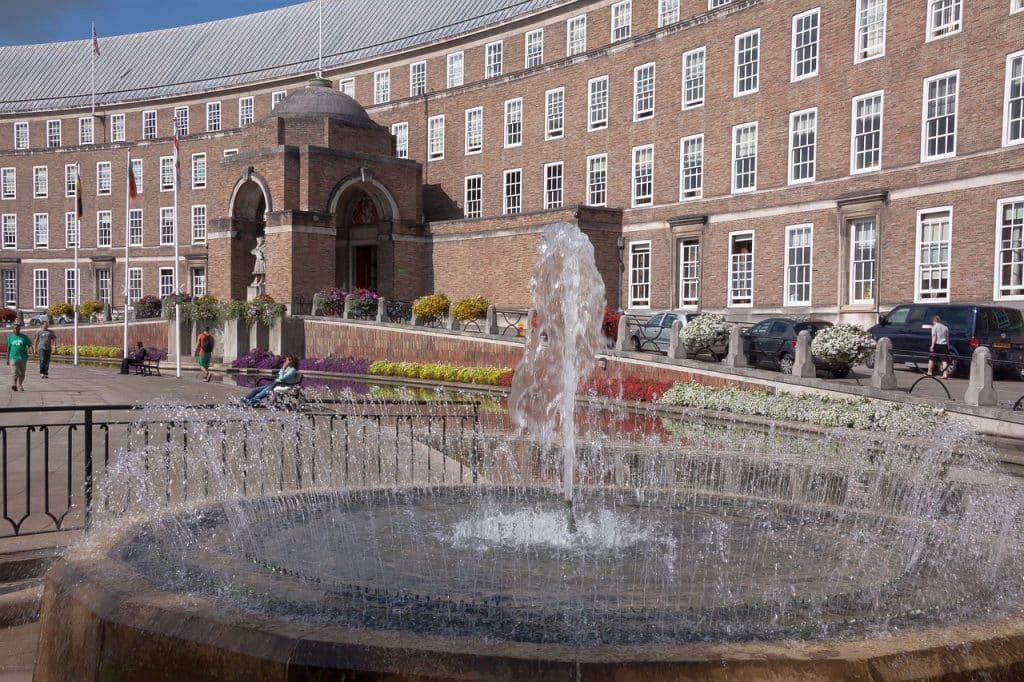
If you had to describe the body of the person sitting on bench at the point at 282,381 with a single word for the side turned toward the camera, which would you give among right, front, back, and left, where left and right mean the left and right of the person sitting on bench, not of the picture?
left

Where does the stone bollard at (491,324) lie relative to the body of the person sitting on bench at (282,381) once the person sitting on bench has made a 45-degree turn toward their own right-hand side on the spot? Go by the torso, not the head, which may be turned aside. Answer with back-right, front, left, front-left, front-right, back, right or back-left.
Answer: right

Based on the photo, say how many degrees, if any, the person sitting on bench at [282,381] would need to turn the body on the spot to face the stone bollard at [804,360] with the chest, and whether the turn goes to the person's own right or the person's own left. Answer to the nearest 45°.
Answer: approximately 180°

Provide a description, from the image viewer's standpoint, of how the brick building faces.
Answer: facing the viewer and to the left of the viewer

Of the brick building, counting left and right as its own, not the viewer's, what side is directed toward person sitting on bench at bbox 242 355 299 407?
front

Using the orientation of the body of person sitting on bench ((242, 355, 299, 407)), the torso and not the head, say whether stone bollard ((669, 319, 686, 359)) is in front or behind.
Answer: behind

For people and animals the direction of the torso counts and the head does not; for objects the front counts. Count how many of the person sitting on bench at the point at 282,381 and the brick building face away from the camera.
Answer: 0

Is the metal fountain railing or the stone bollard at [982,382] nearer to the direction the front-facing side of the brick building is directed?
the metal fountain railing

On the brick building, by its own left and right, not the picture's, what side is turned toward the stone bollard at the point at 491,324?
front

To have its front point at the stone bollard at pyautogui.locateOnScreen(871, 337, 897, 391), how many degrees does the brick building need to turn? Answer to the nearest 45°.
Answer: approximately 45° to its left

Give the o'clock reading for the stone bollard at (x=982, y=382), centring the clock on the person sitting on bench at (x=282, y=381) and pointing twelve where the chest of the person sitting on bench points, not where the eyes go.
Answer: The stone bollard is roughly at 7 o'clock from the person sitting on bench.
